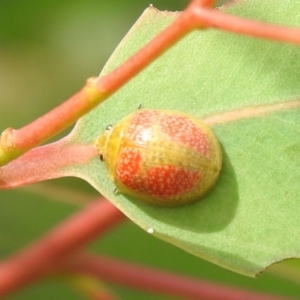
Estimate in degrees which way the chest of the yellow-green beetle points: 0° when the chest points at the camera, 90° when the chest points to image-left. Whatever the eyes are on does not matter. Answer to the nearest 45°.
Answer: approximately 90°
